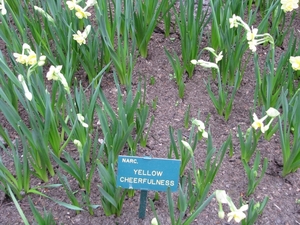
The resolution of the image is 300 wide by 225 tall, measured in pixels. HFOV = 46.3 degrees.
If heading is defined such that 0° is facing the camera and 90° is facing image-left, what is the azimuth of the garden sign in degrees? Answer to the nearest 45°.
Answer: approximately 0°

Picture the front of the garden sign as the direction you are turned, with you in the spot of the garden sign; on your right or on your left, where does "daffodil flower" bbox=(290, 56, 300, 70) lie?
on your left
